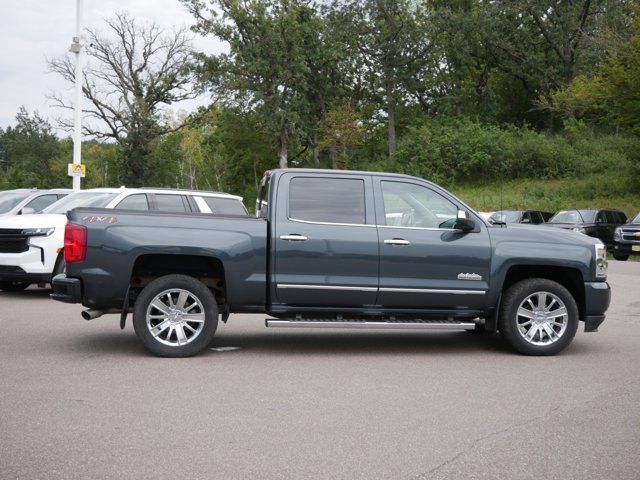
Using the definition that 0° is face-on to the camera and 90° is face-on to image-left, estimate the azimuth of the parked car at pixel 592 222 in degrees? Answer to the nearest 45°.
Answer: approximately 45°

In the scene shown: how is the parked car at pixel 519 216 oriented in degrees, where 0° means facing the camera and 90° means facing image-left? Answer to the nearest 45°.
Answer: approximately 45°

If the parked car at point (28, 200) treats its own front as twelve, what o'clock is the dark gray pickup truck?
The dark gray pickup truck is roughly at 10 o'clock from the parked car.

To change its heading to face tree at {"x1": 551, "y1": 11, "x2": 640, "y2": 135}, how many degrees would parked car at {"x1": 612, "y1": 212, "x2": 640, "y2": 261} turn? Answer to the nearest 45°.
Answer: approximately 135° to its right

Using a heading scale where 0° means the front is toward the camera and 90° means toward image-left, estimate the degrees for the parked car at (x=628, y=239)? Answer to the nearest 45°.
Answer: approximately 45°

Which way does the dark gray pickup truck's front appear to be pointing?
to the viewer's right
